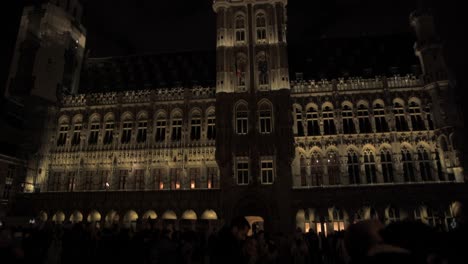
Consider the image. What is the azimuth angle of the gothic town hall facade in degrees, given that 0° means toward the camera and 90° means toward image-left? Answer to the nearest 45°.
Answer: approximately 0°
